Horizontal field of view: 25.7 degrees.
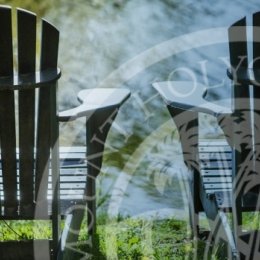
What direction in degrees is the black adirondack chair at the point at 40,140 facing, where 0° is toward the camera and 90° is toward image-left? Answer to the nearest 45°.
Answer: approximately 180°

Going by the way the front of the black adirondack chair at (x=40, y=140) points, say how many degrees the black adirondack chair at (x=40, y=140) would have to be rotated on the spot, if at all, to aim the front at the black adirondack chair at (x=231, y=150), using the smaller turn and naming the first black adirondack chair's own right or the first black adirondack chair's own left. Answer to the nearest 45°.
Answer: approximately 90° to the first black adirondack chair's own right
